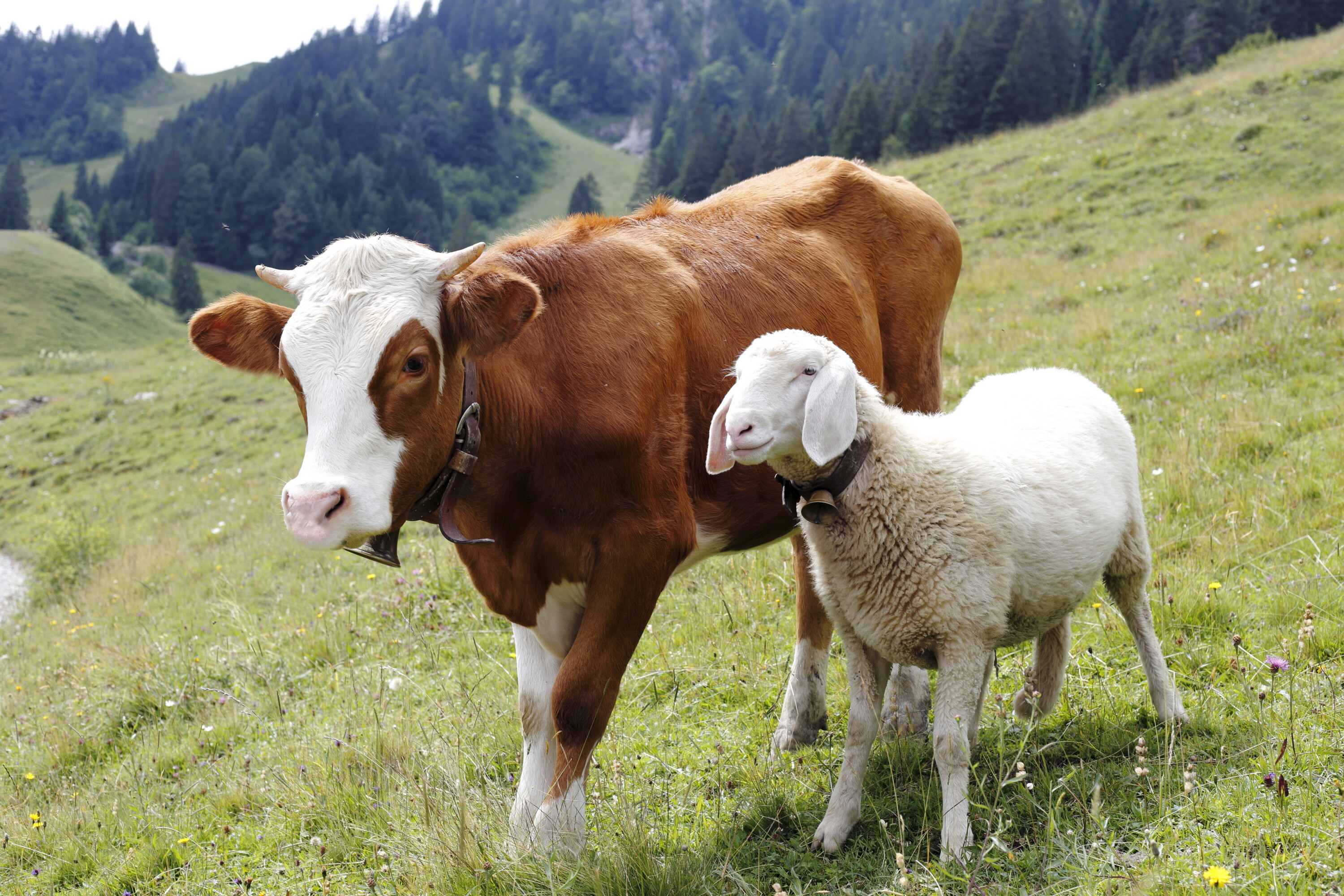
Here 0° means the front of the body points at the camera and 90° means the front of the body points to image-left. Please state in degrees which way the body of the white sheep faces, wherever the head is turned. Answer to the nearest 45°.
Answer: approximately 45°

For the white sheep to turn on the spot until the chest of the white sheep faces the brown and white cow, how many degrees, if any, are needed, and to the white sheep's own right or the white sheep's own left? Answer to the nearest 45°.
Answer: approximately 45° to the white sheep's own right

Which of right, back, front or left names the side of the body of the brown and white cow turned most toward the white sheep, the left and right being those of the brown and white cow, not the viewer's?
left

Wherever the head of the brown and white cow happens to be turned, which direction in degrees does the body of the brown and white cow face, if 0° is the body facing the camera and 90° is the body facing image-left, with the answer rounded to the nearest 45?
approximately 45°
